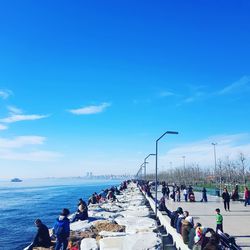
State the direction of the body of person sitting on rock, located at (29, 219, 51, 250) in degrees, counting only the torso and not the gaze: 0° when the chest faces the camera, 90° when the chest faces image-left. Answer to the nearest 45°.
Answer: approximately 90°
